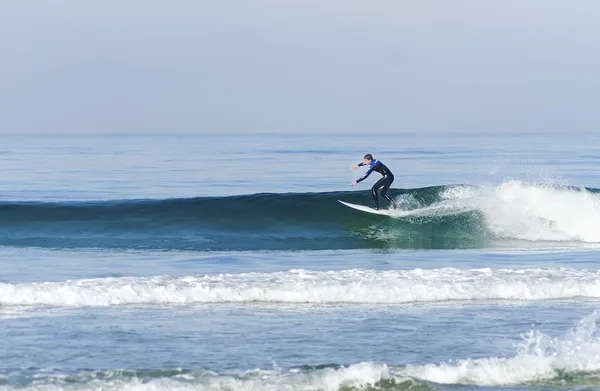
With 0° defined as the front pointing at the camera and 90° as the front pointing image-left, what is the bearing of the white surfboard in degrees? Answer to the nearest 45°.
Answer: approximately 90°
